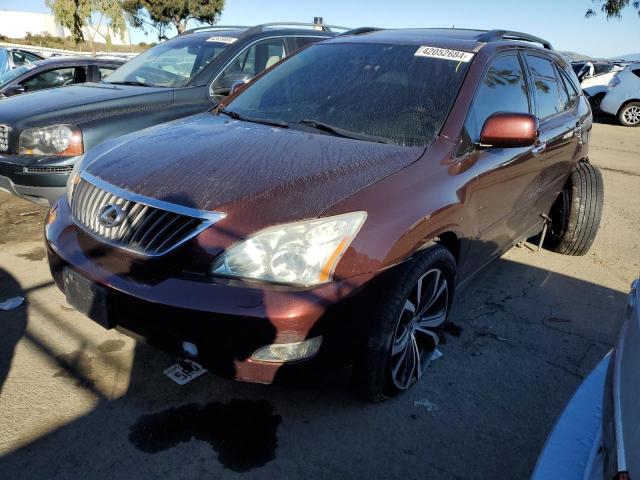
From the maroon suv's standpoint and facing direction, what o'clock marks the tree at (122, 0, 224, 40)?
The tree is roughly at 4 o'clock from the maroon suv.

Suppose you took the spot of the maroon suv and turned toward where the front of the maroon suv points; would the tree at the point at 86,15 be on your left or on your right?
on your right

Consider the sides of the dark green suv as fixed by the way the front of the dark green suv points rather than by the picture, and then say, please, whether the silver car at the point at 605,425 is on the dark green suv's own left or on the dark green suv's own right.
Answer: on the dark green suv's own left

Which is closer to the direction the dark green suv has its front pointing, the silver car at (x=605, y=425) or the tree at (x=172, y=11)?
the silver car

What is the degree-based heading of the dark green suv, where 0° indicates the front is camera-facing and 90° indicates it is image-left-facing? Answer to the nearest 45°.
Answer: approximately 45°

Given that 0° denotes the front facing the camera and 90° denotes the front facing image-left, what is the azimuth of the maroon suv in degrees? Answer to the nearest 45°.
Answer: approximately 45°

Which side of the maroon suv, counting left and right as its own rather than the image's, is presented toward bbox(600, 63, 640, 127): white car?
back

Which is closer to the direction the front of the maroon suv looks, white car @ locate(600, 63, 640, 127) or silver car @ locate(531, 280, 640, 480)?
the silver car
